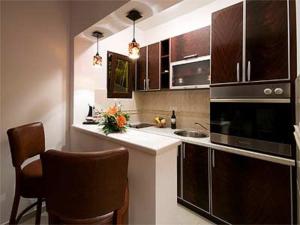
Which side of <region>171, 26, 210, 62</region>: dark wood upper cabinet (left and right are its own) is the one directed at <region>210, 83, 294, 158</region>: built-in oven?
left

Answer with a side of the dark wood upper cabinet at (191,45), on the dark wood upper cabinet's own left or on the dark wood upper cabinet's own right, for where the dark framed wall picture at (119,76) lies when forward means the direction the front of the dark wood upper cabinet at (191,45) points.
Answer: on the dark wood upper cabinet's own right

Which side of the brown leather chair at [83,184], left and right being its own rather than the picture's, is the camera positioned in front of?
back

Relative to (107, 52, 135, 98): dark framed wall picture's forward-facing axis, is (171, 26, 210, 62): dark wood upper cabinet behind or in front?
in front

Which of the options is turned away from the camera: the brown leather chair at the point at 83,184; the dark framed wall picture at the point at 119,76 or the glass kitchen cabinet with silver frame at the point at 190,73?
the brown leather chair

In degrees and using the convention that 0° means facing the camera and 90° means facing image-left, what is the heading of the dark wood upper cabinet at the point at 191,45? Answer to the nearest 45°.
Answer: approximately 45°

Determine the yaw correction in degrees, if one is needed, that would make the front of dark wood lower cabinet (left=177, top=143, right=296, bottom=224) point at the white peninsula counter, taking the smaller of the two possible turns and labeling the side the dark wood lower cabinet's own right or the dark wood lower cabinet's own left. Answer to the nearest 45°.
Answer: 0° — it already faces it

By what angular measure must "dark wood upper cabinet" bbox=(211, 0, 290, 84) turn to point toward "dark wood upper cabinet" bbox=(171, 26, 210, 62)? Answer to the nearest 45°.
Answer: approximately 90° to its right

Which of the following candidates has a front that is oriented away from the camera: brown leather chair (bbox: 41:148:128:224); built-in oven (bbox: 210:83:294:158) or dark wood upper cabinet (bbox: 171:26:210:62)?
the brown leather chair

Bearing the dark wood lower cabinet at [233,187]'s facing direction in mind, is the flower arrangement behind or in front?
in front

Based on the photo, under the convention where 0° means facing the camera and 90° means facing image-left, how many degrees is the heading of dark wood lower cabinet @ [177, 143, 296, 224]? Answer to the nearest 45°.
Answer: approximately 45°

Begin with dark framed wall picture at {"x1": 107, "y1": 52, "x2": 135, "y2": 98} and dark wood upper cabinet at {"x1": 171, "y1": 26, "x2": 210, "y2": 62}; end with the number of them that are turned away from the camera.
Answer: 0

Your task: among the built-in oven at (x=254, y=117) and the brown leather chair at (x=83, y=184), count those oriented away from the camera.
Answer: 1
